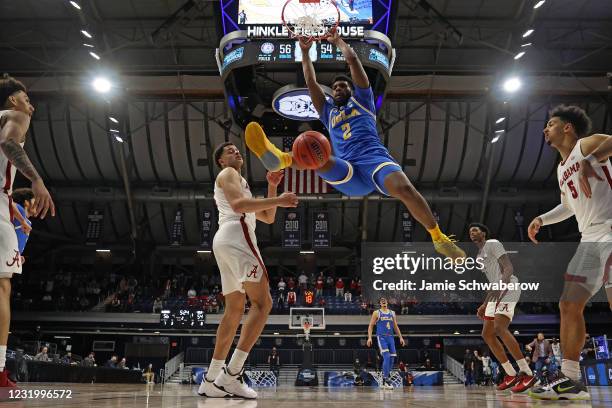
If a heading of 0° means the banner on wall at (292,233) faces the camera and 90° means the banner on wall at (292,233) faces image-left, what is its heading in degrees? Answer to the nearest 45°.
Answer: approximately 0°

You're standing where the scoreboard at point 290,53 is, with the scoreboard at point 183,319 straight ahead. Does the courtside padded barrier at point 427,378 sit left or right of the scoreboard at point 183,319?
right

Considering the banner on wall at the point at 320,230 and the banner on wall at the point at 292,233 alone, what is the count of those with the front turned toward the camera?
2

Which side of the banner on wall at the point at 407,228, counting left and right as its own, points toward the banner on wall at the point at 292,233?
right

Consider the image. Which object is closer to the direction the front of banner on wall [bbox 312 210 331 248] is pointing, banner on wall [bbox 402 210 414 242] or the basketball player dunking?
the basketball player dunking

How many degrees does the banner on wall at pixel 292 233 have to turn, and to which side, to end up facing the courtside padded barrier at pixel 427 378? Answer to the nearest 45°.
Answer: approximately 45° to its left

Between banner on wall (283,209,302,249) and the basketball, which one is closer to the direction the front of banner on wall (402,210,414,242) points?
the basketball

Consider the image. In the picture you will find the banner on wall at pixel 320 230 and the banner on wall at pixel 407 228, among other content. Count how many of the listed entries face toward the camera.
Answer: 2

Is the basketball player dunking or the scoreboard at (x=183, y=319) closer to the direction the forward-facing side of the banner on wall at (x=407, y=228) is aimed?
the basketball player dunking

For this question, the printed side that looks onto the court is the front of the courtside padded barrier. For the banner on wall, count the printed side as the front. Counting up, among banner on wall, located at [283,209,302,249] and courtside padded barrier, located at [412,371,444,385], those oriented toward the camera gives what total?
2

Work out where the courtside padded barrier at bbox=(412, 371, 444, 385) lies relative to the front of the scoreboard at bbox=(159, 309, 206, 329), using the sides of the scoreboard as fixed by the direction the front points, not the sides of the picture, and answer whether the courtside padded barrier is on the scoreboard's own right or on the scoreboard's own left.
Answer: on the scoreboard's own left
